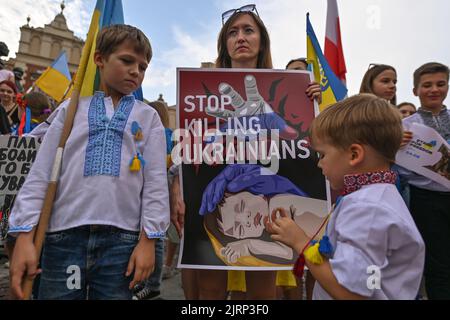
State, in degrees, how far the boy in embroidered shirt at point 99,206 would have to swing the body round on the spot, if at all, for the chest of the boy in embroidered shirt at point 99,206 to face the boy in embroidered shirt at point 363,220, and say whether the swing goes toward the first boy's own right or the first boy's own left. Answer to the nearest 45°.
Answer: approximately 45° to the first boy's own left

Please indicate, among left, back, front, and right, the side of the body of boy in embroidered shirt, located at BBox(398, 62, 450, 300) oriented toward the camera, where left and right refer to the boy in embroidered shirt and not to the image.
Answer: front

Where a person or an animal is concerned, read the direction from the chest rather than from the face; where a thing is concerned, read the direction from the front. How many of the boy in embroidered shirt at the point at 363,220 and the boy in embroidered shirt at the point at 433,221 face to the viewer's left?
1

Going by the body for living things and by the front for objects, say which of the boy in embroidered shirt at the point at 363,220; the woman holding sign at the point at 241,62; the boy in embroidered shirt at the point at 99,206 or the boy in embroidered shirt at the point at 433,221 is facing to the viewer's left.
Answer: the boy in embroidered shirt at the point at 363,220

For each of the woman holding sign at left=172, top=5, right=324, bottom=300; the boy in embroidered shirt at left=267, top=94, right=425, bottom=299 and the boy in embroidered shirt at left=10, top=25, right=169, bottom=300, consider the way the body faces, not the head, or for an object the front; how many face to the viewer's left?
1

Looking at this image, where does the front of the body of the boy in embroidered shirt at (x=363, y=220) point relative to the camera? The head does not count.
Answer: to the viewer's left

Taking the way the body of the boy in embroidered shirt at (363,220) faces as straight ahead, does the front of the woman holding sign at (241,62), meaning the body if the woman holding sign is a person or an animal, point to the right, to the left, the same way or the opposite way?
to the left

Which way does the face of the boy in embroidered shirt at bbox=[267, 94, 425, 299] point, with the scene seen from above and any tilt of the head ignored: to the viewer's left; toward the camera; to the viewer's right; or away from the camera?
to the viewer's left

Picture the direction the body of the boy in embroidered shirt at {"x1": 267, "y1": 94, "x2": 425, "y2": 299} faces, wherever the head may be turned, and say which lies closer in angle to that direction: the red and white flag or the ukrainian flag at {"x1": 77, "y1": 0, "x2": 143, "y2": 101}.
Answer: the ukrainian flag

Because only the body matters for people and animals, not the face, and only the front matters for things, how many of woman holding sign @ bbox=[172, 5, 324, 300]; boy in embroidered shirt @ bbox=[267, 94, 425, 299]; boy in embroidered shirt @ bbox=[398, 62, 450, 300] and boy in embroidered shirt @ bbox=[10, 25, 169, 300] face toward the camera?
3
